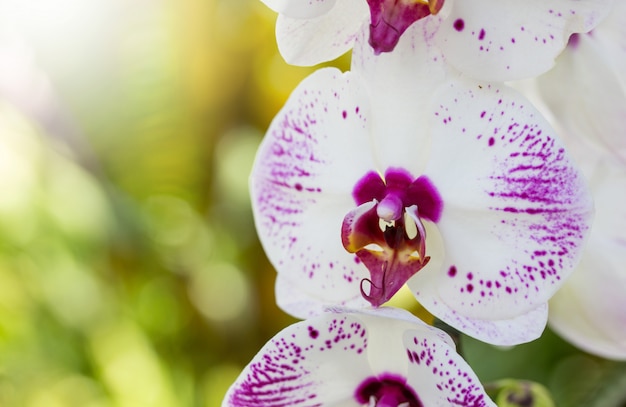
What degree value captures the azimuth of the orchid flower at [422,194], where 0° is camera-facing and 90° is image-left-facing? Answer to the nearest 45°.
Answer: approximately 0°
